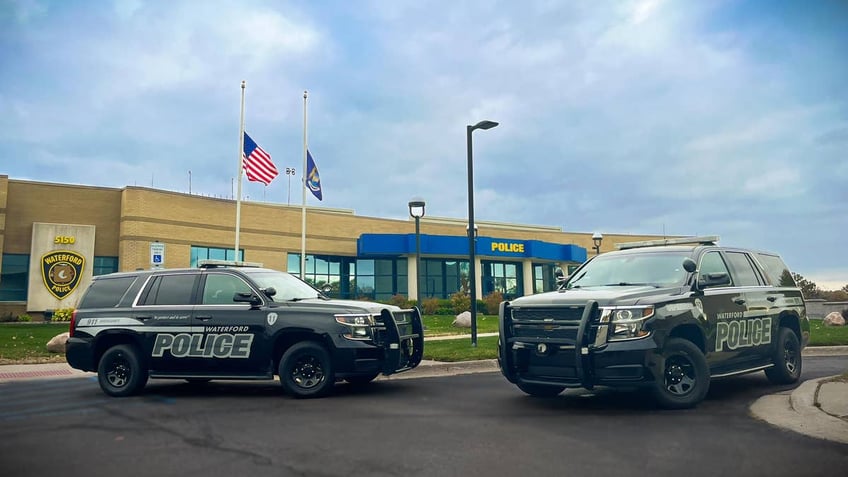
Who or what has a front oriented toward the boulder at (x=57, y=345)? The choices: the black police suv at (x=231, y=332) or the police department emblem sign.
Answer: the police department emblem sign

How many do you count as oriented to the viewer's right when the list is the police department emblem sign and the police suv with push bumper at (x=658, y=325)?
0

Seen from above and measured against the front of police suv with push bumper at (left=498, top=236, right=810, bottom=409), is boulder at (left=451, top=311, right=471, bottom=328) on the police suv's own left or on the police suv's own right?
on the police suv's own right

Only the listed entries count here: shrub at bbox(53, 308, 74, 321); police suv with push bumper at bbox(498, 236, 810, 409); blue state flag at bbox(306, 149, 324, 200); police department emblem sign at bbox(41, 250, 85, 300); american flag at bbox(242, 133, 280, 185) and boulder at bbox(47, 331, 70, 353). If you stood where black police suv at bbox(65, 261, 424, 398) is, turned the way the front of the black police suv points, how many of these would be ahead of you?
1

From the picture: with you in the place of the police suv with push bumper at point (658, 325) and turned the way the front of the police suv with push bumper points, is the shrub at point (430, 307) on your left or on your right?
on your right

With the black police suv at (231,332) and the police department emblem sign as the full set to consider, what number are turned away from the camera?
0

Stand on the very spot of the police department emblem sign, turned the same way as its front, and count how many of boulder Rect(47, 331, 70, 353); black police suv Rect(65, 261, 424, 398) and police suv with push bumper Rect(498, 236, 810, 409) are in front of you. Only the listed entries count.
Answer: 3

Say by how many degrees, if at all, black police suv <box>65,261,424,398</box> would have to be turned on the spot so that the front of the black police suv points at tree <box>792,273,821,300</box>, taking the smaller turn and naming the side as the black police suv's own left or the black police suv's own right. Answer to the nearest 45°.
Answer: approximately 90° to the black police suv's own left

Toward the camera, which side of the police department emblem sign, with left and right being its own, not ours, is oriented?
front

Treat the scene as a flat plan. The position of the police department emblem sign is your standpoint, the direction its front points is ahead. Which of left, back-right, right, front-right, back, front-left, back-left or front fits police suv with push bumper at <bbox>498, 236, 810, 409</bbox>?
front

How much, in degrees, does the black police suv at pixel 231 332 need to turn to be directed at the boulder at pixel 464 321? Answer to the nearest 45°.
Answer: approximately 90° to its left

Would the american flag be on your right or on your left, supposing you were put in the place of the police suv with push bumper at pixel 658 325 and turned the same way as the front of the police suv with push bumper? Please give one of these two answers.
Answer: on your right

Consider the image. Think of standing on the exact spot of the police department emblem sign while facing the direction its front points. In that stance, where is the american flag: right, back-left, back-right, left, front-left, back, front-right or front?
front-left

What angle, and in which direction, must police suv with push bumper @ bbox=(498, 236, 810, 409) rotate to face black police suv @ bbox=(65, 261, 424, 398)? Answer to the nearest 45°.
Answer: approximately 45° to its right

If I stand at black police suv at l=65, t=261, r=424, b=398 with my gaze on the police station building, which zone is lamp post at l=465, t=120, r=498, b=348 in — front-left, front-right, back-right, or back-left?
front-right

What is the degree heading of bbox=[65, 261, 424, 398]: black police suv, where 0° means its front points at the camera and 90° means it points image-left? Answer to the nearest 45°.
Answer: approximately 315°
